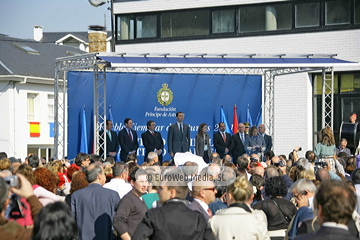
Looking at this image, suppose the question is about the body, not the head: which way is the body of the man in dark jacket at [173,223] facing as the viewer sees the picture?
away from the camera

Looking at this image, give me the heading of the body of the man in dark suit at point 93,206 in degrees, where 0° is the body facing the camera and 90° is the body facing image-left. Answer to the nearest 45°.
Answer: approximately 180°

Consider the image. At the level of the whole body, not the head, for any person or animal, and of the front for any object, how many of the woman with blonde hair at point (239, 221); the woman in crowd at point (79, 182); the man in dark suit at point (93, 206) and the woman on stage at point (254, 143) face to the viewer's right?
0

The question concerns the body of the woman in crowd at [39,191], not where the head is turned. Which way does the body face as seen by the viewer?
away from the camera

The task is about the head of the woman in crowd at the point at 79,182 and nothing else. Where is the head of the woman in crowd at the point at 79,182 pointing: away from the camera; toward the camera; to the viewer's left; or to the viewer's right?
away from the camera

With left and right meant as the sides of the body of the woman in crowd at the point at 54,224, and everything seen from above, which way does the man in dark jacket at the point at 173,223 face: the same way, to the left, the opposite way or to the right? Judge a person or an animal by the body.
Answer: the same way

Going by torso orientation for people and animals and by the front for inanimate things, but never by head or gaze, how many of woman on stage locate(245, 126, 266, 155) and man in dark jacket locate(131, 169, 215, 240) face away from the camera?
1

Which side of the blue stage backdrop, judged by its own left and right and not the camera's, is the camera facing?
front

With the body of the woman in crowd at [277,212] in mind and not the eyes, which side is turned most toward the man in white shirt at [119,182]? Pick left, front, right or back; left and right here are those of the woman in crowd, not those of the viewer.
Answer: left

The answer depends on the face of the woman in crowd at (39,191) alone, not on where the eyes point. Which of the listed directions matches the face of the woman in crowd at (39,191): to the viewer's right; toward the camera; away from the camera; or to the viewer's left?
away from the camera

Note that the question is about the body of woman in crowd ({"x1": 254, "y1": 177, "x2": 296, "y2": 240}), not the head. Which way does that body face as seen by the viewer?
away from the camera

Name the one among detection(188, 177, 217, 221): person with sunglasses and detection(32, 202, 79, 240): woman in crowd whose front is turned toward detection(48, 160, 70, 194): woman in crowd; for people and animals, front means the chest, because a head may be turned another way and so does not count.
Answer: detection(32, 202, 79, 240): woman in crowd

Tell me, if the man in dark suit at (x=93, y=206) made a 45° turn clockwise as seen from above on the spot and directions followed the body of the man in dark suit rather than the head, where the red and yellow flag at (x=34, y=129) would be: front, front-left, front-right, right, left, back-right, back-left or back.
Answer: front-left

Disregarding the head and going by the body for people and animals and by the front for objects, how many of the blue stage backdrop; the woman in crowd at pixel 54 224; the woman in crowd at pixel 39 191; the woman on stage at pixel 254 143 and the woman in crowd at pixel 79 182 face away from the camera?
3

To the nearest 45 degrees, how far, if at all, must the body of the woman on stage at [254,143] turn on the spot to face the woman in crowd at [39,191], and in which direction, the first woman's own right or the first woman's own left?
0° — they already face them

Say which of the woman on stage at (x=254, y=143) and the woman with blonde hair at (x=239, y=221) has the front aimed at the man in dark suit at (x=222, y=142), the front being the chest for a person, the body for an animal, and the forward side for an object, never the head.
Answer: the woman with blonde hair

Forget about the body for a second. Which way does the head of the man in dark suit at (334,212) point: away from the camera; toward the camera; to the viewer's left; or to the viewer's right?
away from the camera

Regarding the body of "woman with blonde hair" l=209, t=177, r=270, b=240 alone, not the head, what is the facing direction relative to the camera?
away from the camera
